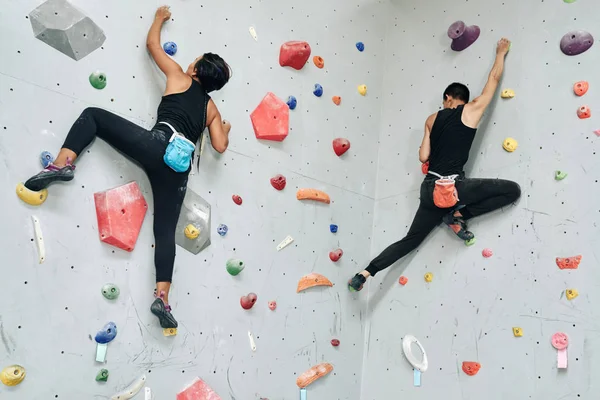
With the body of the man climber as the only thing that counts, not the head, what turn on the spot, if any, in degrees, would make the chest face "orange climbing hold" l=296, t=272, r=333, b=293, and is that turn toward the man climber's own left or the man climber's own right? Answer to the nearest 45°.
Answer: approximately 90° to the man climber's own left

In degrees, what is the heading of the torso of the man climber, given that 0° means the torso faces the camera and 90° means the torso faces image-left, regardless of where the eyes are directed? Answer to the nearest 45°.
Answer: approximately 180°

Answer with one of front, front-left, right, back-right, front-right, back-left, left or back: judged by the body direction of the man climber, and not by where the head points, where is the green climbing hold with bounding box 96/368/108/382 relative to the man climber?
back-left

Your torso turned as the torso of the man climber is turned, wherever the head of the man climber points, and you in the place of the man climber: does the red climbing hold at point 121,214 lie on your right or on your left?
on your left

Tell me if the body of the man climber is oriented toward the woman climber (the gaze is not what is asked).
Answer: no

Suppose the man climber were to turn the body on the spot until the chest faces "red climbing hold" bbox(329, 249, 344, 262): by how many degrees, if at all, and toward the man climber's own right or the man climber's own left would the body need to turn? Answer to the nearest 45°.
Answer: approximately 90° to the man climber's own left

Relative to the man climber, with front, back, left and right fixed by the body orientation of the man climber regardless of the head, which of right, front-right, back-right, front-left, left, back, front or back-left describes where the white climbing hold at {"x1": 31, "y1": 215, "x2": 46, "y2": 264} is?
back-left

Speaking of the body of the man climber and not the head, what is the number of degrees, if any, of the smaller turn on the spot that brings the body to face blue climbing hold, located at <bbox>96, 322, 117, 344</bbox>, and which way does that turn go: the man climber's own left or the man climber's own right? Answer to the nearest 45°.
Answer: approximately 135° to the man climber's own left

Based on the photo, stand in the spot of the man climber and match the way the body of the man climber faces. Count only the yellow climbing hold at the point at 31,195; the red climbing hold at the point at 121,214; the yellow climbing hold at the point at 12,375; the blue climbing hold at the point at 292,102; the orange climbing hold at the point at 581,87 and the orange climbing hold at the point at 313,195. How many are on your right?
1

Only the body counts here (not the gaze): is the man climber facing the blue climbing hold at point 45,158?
no

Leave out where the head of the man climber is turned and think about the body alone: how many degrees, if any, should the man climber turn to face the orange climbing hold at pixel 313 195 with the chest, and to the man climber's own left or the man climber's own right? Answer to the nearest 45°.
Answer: approximately 90° to the man climber's own left

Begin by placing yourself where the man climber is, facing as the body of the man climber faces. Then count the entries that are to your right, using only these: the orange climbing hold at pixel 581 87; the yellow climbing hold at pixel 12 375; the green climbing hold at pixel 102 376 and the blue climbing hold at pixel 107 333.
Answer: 1
